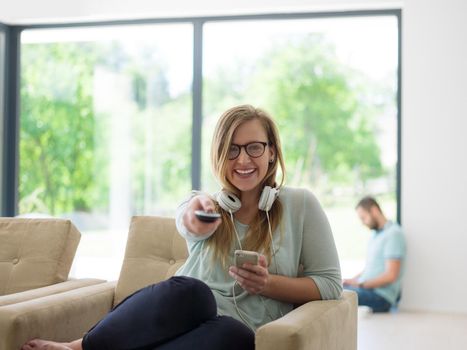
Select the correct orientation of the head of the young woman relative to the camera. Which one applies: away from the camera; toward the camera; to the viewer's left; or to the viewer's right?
toward the camera

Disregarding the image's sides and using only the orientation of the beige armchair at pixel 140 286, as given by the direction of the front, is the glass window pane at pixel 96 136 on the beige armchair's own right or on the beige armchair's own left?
on the beige armchair's own right

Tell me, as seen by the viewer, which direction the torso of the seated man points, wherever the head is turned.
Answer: to the viewer's left

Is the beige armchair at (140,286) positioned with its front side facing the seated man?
no

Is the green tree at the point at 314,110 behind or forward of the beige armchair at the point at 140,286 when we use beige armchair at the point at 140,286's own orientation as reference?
behind

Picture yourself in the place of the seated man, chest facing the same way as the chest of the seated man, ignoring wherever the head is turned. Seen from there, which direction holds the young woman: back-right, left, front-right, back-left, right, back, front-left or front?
left

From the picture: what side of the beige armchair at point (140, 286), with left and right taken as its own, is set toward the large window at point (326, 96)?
back

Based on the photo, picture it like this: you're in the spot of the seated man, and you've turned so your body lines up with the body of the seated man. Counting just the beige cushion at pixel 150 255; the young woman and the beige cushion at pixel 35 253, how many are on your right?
0

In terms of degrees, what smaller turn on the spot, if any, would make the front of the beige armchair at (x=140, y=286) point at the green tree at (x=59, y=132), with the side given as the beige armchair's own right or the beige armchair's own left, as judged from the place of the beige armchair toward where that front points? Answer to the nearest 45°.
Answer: approximately 135° to the beige armchair's own right
